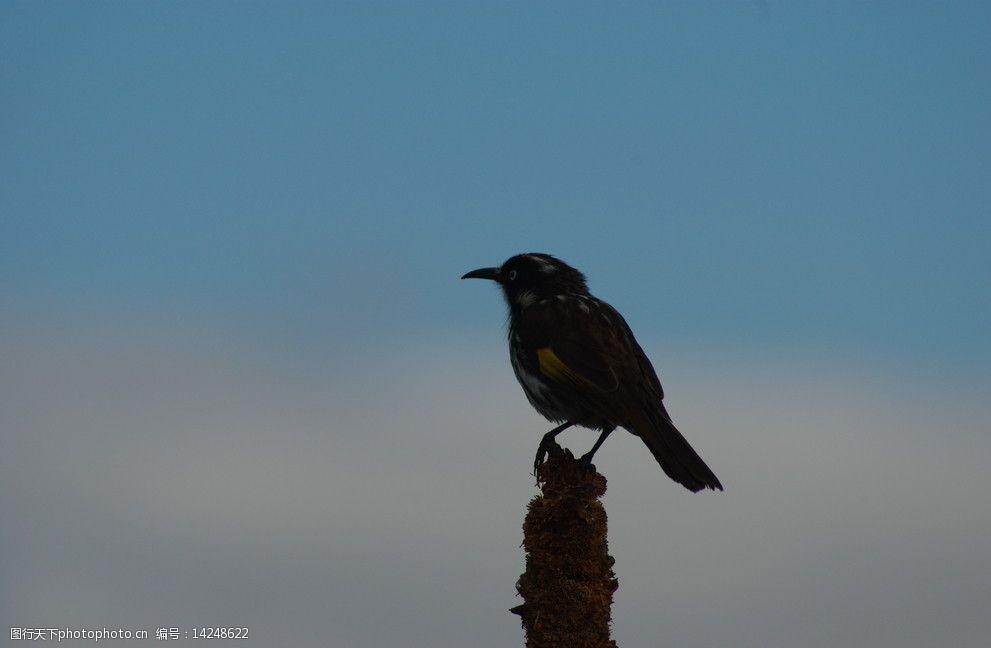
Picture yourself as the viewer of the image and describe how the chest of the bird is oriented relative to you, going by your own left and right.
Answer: facing to the left of the viewer
